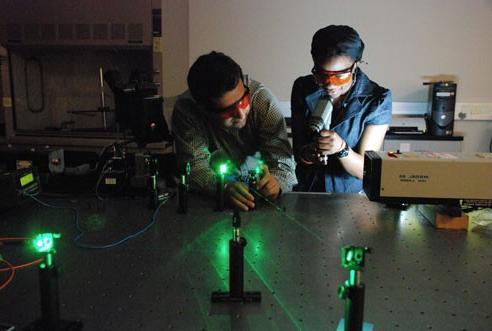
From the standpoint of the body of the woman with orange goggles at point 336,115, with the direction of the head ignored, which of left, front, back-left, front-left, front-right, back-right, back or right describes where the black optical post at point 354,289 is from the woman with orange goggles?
front-left

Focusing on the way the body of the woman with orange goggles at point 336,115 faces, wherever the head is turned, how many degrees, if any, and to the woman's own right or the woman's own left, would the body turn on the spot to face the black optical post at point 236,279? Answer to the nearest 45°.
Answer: approximately 45° to the woman's own left

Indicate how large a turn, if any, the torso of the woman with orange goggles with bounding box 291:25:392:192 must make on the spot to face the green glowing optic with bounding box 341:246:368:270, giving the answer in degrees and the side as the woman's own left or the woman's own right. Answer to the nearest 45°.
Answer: approximately 45° to the woman's own left

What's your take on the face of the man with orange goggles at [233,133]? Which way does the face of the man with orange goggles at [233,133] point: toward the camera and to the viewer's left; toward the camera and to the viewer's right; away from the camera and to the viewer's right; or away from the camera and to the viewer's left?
toward the camera and to the viewer's right

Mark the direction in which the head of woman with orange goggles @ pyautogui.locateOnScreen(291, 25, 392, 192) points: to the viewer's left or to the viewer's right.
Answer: to the viewer's left

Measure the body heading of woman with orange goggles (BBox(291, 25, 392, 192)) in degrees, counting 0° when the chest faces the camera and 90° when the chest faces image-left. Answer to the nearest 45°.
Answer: approximately 45°
